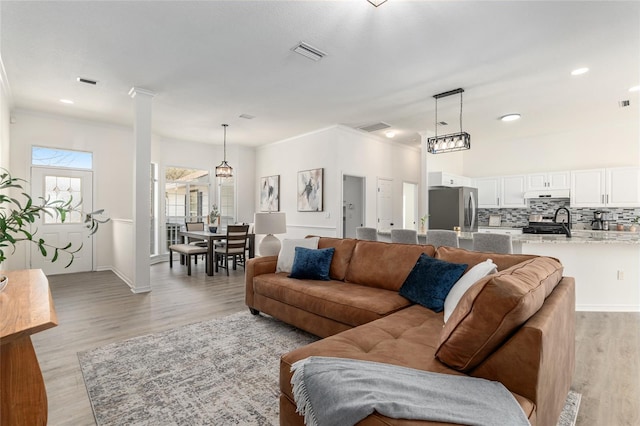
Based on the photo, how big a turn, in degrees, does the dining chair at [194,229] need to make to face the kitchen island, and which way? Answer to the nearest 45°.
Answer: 0° — it already faces it

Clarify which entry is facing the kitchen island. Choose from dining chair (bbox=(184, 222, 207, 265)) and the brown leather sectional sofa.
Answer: the dining chair

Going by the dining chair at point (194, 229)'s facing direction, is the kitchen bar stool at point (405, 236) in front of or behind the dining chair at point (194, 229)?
in front

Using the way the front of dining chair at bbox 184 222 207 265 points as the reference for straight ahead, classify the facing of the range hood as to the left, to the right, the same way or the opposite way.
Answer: to the right

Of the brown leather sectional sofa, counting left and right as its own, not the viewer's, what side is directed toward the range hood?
back

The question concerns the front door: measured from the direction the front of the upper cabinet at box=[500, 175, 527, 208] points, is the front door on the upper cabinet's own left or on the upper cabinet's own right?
on the upper cabinet's own right

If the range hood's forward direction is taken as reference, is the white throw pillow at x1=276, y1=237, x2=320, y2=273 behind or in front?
in front

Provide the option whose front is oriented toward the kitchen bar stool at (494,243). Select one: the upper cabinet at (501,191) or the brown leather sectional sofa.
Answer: the upper cabinet

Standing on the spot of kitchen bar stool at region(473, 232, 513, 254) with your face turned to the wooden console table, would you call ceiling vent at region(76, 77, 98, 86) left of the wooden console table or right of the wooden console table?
right

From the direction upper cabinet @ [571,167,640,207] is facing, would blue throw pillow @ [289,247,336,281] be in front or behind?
in front

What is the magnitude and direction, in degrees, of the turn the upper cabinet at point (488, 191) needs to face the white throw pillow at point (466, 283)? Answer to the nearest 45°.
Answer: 0° — it already faces it
